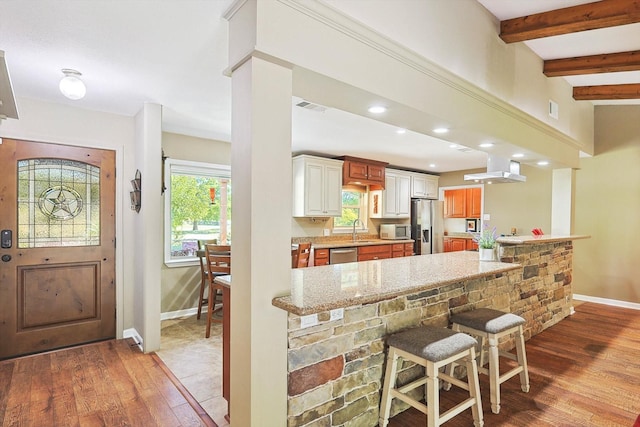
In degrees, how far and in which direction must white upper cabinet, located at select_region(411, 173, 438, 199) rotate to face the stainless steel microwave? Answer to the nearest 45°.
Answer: approximately 90° to its right

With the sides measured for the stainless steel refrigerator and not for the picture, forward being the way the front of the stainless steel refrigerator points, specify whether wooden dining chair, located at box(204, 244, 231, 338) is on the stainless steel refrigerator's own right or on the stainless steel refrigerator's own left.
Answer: on the stainless steel refrigerator's own right

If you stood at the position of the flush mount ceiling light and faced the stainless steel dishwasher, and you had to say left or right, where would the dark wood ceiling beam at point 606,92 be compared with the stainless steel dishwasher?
right

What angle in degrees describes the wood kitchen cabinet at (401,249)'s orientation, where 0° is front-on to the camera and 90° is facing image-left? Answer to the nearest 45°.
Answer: approximately 315°

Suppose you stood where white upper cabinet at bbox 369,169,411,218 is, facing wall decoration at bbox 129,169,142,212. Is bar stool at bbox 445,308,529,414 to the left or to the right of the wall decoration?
left

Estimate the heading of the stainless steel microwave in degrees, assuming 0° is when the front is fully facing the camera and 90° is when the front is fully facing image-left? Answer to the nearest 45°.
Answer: approximately 315°

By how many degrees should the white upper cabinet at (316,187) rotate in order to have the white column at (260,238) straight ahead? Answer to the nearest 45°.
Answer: approximately 45° to its right

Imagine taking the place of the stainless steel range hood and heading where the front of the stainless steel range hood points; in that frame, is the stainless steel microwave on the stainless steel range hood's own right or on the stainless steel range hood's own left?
on the stainless steel range hood's own right

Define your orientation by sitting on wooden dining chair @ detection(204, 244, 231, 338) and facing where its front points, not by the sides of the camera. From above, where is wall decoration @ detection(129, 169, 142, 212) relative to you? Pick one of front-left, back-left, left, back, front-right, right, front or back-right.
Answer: back-left

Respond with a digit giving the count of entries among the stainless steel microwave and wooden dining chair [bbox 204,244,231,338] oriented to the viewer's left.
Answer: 0

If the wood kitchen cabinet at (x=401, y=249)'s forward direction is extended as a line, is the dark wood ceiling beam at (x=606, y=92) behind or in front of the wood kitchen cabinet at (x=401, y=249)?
in front

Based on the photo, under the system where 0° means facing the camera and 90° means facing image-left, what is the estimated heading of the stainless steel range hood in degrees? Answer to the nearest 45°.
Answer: approximately 45°
